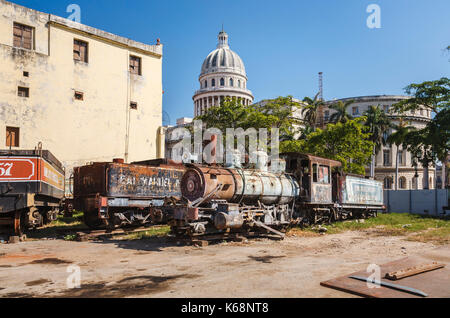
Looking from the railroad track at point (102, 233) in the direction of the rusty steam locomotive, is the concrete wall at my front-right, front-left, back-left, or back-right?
front-left

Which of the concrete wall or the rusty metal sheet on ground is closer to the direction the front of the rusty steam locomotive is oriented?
the rusty metal sheet on ground

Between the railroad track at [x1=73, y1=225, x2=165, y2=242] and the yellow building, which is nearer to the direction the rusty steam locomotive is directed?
the railroad track

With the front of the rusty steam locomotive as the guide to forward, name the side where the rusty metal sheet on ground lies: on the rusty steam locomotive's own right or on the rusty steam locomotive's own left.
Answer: on the rusty steam locomotive's own left

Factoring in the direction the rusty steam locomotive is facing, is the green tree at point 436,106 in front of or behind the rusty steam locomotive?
behind

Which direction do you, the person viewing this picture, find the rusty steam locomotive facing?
facing the viewer and to the left of the viewer

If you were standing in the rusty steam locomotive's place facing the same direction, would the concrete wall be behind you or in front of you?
behind

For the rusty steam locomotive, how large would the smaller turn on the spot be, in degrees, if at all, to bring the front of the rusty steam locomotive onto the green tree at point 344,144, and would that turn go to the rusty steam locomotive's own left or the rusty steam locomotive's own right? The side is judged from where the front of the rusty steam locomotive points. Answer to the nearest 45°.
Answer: approximately 135° to the rusty steam locomotive's own right

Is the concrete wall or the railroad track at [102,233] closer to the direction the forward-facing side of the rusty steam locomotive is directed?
the railroad track

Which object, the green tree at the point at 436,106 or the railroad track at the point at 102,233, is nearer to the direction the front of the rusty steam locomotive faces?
the railroad track

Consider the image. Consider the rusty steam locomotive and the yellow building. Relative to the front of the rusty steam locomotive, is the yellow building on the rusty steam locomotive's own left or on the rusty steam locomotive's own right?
on the rusty steam locomotive's own right
